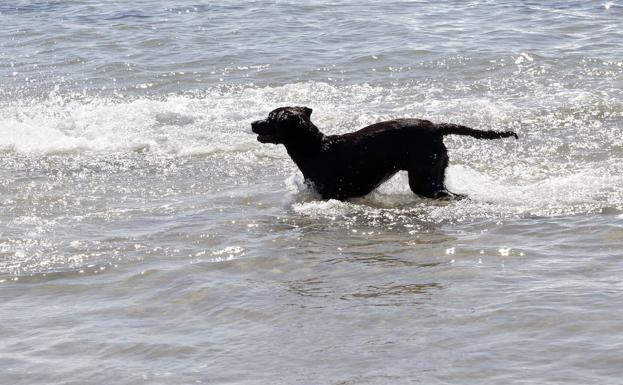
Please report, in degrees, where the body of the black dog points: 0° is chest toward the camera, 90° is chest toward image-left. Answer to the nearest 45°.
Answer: approximately 90°
